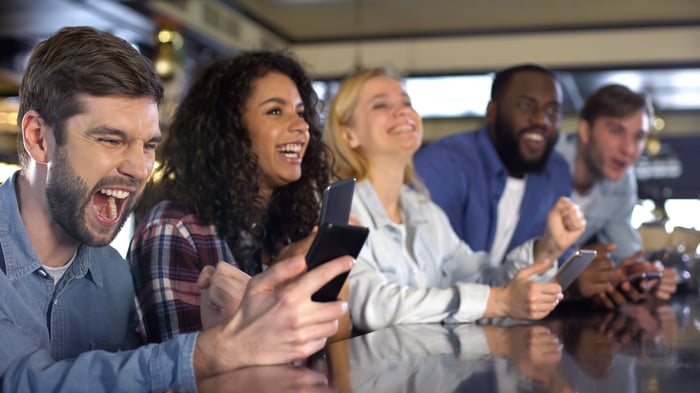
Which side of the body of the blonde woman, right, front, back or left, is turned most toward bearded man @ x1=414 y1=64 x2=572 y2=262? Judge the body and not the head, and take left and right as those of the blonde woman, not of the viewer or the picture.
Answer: left

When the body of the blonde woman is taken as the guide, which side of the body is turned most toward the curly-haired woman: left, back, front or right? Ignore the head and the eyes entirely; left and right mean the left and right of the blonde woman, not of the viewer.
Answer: right

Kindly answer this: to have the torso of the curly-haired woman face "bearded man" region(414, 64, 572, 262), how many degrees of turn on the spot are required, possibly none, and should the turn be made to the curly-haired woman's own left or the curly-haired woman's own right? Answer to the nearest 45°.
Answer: approximately 90° to the curly-haired woman's own left

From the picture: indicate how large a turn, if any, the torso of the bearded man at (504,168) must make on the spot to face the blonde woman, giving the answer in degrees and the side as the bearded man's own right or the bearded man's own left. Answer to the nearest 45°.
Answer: approximately 90° to the bearded man's own right

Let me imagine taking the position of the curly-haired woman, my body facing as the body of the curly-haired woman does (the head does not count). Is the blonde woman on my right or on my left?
on my left

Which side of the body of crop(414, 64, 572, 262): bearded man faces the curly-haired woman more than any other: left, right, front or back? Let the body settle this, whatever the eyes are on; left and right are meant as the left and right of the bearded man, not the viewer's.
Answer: right
